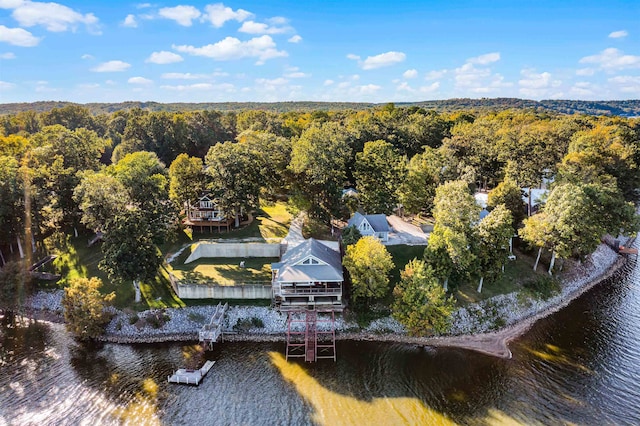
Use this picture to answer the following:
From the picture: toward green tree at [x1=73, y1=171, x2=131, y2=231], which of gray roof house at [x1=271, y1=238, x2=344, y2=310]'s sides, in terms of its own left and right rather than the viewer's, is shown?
right

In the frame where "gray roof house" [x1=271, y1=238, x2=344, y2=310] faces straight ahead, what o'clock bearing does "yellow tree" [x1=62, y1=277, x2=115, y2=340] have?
The yellow tree is roughly at 3 o'clock from the gray roof house.

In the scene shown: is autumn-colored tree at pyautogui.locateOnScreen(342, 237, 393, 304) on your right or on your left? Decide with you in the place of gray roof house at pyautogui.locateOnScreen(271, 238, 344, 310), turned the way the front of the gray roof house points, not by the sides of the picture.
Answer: on your left

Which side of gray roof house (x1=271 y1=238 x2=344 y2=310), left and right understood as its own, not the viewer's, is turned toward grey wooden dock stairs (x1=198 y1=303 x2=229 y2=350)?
right

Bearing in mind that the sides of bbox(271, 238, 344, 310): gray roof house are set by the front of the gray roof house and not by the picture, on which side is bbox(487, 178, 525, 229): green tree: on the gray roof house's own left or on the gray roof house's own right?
on the gray roof house's own left

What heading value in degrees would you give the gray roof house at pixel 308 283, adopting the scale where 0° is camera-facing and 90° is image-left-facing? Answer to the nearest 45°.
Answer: approximately 0°

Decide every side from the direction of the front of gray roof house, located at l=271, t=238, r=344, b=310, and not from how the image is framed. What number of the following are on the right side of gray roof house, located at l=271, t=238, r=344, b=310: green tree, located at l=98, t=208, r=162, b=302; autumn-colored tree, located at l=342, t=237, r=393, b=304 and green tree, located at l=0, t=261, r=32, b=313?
2

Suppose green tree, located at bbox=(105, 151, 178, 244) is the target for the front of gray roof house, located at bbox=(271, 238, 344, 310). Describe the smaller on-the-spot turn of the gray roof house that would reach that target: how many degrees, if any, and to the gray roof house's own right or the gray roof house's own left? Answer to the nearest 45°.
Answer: approximately 135° to the gray roof house's own right

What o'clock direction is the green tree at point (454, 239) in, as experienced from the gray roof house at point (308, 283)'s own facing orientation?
The green tree is roughly at 9 o'clock from the gray roof house.

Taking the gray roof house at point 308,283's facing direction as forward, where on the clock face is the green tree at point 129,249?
The green tree is roughly at 3 o'clock from the gray roof house.

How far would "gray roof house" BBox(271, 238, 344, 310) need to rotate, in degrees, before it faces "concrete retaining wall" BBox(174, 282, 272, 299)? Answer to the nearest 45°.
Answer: approximately 90° to its right

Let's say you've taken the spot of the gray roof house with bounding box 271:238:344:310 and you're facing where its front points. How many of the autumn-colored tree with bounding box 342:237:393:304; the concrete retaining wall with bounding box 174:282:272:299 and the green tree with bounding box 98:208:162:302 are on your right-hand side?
2

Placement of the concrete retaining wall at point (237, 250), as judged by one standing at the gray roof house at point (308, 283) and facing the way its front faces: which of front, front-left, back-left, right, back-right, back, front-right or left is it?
back-right

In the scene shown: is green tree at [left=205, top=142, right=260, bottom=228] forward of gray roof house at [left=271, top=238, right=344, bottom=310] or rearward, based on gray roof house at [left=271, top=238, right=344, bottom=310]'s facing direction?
rearward

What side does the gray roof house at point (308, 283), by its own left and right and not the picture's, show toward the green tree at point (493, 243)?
left
